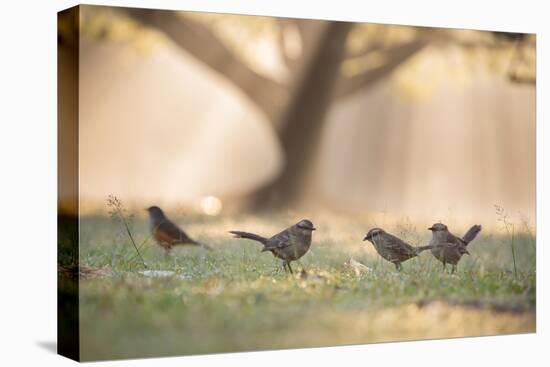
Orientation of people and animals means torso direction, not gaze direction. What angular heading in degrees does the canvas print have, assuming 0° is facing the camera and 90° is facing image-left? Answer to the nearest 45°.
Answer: approximately 315°
